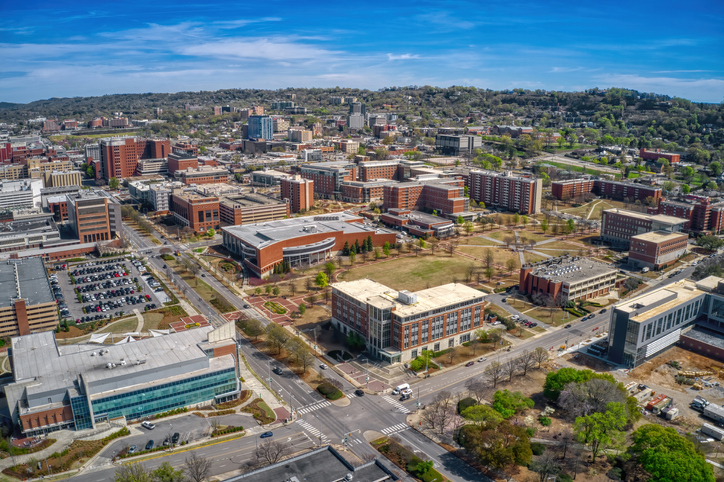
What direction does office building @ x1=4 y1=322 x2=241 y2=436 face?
toward the camera

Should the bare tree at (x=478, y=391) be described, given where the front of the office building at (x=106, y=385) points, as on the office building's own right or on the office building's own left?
on the office building's own left

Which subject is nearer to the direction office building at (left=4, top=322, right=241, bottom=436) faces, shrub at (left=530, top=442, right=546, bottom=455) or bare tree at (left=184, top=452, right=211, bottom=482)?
the bare tree

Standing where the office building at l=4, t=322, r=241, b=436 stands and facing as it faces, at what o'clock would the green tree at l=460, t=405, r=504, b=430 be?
The green tree is roughly at 10 o'clock from the office building.

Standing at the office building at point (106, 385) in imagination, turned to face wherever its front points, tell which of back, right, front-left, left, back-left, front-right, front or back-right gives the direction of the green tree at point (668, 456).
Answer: front-left

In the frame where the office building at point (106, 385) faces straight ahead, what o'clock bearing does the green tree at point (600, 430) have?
The green tree is roughly at 10 o'clock from the office building.

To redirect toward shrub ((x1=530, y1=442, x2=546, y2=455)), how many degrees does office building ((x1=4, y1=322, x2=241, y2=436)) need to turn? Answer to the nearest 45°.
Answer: approximately 45° to its left

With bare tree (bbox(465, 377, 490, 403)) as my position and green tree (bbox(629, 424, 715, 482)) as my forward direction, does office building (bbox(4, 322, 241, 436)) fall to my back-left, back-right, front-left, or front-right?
back-right

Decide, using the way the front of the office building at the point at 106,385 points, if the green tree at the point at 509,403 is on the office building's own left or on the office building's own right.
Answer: on the office building's own left

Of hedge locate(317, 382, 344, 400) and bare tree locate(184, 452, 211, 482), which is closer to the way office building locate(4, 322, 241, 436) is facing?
the bare tree

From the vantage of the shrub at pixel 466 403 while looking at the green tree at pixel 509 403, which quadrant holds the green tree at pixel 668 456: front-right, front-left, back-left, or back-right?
front-right

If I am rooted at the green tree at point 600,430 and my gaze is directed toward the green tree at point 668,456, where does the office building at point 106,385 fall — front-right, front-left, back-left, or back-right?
back-right

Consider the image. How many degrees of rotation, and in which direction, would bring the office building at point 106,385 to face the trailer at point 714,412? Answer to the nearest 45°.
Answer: approximately 45° to its left
